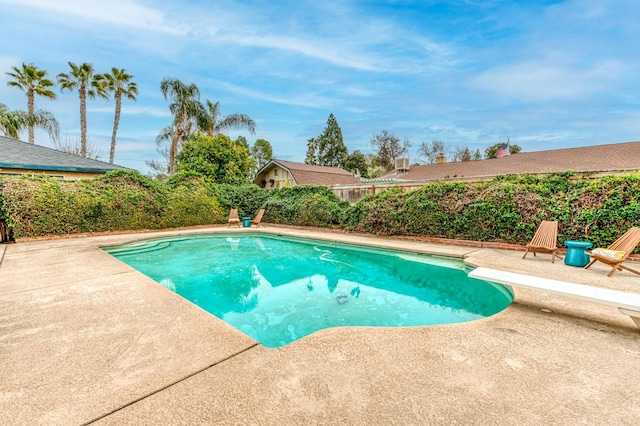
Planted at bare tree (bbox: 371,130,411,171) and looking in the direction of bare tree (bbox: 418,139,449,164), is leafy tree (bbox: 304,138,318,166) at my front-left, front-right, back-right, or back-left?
back-left

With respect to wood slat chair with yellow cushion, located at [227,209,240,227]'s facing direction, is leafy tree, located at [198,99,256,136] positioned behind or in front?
behind

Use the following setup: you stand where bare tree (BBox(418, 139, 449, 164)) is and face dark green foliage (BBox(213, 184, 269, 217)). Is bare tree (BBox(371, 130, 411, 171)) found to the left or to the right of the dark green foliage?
right

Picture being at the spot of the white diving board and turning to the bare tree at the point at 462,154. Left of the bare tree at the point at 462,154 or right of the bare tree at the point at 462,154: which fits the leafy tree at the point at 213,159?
left

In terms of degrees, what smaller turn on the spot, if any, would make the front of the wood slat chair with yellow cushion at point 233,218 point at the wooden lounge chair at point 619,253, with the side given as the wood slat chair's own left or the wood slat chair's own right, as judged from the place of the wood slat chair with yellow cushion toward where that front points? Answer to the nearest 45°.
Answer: approximately 45° to the wood slat chair's own left

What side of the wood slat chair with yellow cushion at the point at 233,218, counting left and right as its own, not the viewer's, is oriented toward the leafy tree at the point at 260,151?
back

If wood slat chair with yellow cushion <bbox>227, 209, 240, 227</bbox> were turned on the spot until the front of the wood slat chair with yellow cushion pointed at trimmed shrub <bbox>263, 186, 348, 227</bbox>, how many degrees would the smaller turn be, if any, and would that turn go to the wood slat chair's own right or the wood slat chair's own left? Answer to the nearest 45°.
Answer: approximately 45° to the wood slat chair's own left

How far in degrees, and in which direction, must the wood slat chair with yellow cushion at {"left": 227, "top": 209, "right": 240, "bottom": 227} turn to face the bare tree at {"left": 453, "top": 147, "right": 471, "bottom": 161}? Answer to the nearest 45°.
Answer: approximately 135° to its left

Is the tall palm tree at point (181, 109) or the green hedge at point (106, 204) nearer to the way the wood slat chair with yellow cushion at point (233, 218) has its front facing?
the green hedge

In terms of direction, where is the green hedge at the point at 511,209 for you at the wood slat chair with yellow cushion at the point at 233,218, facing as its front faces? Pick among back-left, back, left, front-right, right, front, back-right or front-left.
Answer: front-left

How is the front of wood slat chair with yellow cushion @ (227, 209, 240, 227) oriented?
toward the camera

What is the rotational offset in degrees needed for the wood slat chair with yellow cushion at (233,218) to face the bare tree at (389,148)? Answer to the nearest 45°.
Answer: approximately 135° to its left

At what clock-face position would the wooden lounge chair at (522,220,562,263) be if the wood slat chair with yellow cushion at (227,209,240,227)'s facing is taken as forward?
The wooden lounge chair is roughly at 11 o'clock from the wood slat chair with yellow cushion.
